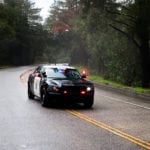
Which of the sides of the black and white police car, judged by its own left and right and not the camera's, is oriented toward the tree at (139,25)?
left

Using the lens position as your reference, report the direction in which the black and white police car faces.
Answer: facing the viewer and to the right of the viewer
